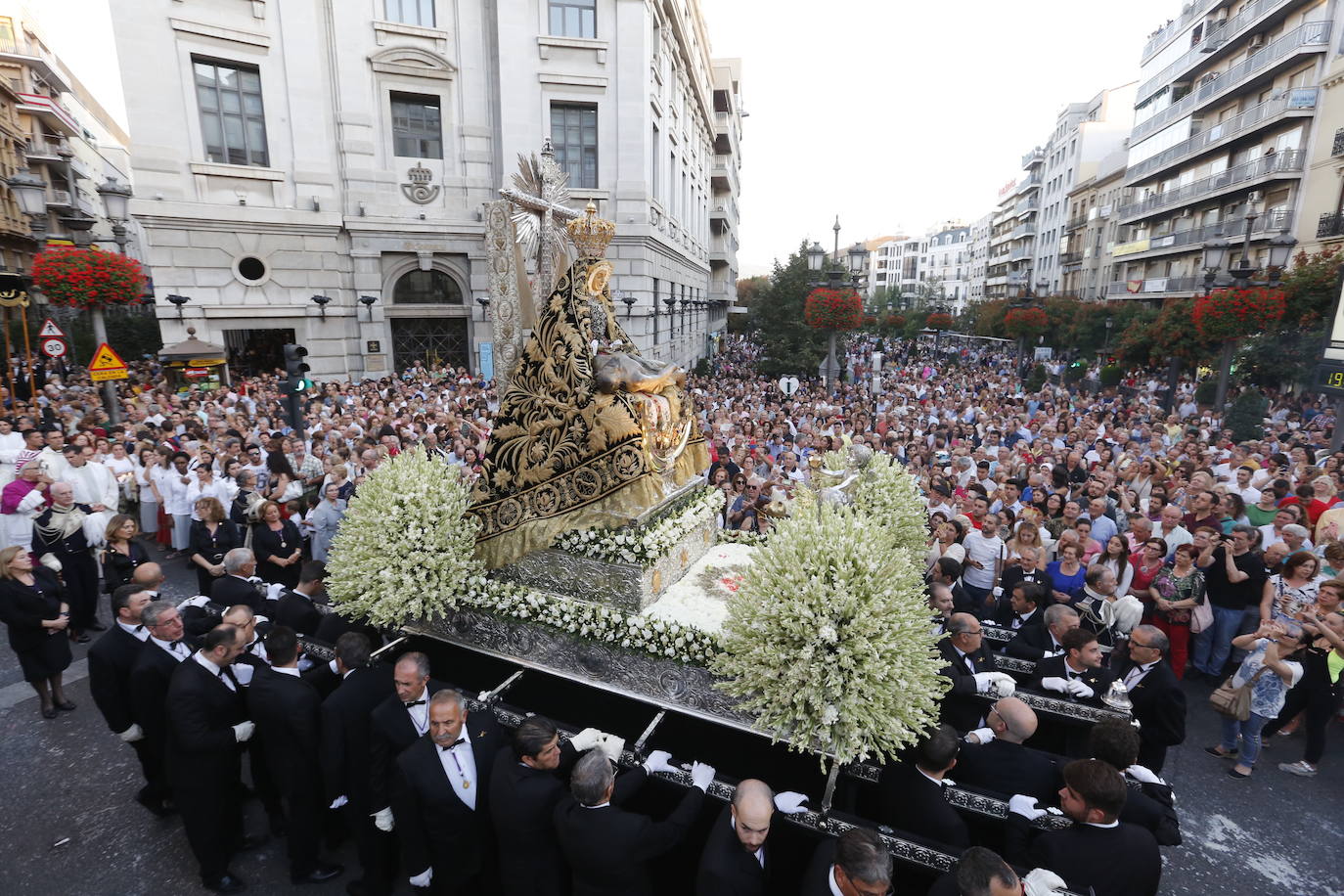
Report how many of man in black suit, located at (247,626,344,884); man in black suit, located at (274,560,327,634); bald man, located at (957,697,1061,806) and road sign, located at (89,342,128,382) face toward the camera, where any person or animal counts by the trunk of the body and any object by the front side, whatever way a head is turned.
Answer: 1

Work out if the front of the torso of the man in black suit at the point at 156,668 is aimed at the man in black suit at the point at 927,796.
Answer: yes

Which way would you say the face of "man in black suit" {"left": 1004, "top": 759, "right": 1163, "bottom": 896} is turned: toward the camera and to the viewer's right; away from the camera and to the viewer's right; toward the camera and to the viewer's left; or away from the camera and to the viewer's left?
away from the camera and to the viewer's left

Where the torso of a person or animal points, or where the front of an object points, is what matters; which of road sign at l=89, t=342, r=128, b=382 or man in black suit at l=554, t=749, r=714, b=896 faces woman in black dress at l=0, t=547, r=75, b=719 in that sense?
the road sign

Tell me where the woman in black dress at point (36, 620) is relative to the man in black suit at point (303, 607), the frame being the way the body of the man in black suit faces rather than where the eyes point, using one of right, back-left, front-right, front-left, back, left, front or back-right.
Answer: left

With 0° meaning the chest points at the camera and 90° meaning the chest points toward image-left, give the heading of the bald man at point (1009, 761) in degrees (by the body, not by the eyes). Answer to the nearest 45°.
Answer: approximately 135°

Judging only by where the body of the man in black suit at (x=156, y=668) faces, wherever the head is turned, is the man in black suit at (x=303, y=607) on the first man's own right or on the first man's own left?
on the first man's own left

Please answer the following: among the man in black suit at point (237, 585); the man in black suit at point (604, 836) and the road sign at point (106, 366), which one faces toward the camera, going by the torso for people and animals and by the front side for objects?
the road sign

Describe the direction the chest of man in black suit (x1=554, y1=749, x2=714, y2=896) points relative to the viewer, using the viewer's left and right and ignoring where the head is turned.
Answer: facing away from the viewer and to the right of the viewer

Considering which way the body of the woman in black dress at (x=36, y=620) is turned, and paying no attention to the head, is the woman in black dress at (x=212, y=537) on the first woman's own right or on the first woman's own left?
on the first woman's own left

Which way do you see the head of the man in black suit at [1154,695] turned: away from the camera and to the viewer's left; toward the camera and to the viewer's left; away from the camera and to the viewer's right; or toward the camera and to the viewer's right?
toward the camera and to the viewer's left

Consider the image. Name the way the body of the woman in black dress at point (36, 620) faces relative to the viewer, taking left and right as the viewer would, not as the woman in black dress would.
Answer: facing the viewer and to the right of the viewer

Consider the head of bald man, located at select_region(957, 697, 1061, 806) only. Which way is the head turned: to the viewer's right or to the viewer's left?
to the viewer's left
